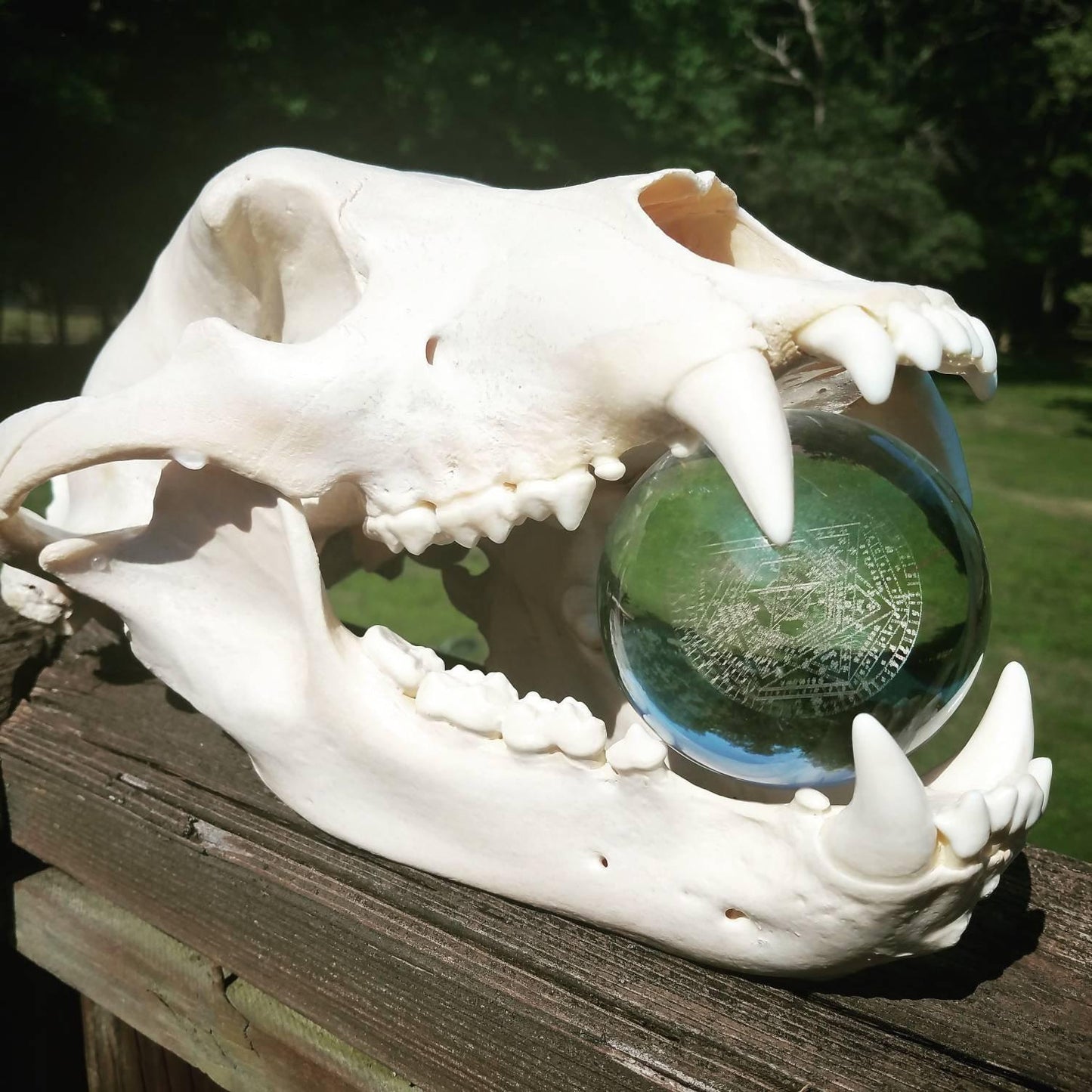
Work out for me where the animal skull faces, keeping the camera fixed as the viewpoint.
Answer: facing the viewer and to the right of the viewer
